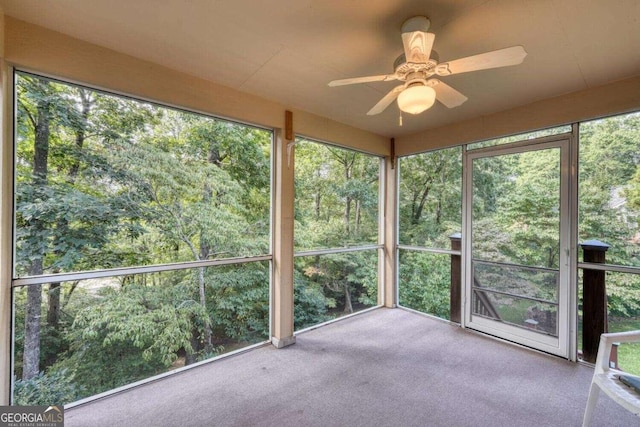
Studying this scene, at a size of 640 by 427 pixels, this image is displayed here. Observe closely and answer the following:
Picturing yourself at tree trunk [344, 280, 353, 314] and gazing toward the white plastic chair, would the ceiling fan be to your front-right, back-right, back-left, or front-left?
front-right

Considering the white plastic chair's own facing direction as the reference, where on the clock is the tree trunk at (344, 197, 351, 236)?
The tree trunk is roughly at 2 o'clock from the white plastic chair.

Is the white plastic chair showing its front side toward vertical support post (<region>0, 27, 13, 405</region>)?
yes

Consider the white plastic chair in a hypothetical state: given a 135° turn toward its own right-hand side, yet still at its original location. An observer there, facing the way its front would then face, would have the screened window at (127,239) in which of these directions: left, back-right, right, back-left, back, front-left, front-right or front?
back-left

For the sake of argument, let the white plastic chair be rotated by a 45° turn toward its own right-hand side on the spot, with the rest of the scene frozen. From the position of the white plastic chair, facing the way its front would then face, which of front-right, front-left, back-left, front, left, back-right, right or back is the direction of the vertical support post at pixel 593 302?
right

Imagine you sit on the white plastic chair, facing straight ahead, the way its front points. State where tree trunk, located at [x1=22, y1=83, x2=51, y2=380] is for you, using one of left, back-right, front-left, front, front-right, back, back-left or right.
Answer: front

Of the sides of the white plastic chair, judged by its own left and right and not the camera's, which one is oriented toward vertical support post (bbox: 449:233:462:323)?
right

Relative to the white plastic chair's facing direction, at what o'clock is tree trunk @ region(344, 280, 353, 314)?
The tree trunk is roughly at 2 o'clock from the white plastic chair.

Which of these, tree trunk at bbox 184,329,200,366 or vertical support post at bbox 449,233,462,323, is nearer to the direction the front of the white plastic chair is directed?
the tree trunk

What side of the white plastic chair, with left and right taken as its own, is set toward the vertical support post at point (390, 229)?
right

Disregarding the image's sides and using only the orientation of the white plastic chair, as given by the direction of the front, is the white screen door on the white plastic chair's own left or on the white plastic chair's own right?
on the white plastic chair's own right

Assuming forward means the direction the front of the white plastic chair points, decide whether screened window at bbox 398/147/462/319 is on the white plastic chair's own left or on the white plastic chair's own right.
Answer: on the white plastic chair's own right
